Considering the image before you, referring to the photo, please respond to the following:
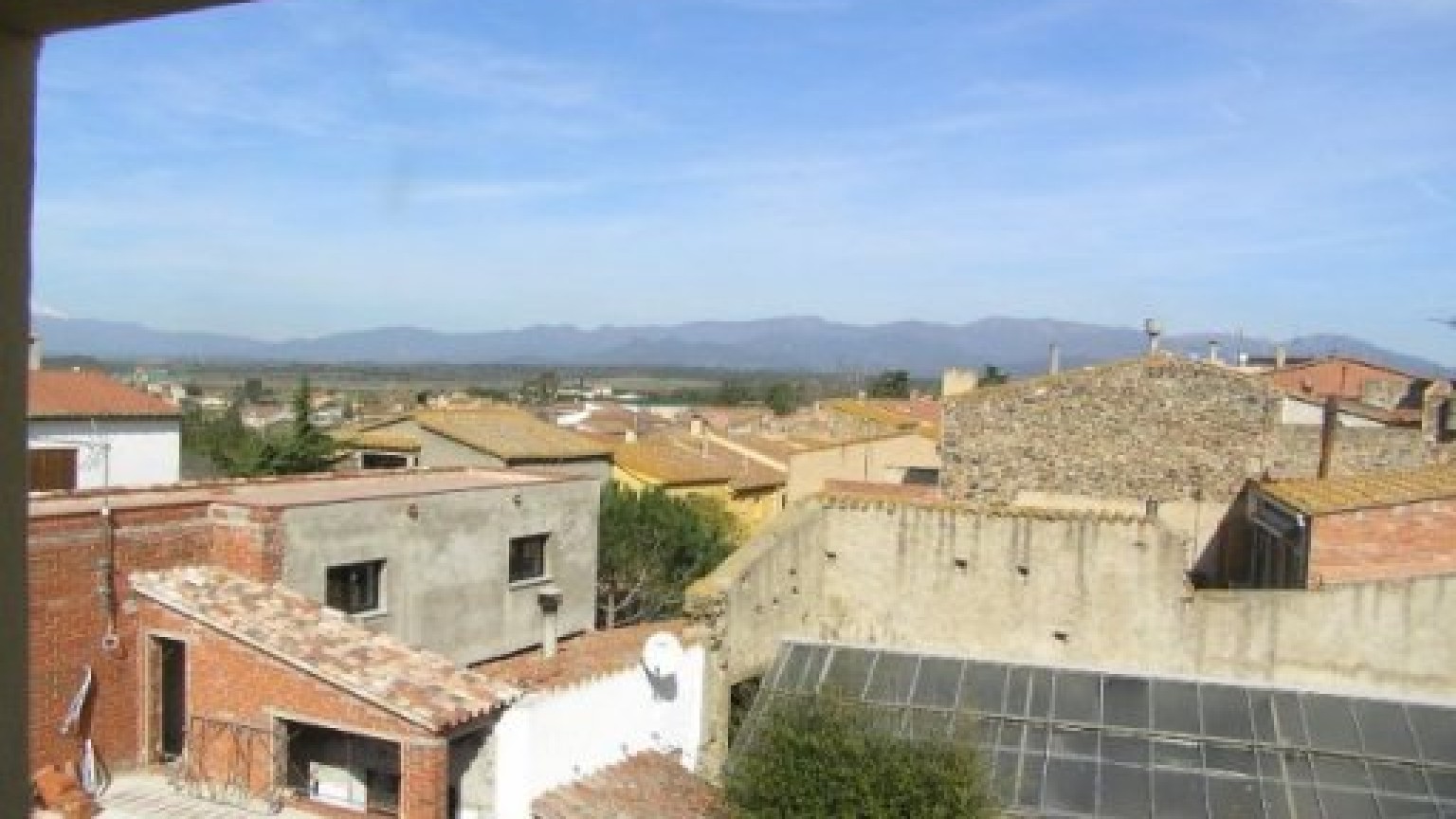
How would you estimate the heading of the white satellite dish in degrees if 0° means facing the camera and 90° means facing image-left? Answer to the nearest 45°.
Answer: approximately 0°

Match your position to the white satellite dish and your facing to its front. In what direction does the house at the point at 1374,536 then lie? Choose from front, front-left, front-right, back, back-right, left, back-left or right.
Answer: left

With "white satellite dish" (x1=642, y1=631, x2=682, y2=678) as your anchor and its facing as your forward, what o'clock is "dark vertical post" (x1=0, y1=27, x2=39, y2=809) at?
The dark vertical post is roughly at 12 o'clock from the white satellite dish.

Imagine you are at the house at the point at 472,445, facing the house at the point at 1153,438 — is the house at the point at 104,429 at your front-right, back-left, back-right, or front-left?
back-right

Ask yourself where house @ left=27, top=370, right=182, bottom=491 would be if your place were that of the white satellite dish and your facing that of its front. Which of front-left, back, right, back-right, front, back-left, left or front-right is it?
back-right

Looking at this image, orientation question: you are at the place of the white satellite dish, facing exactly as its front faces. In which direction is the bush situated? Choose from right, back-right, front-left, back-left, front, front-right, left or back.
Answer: front-left

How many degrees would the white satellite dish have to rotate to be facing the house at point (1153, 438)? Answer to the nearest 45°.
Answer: approximately 135° to its left

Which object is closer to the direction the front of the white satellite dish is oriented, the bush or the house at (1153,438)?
the bush

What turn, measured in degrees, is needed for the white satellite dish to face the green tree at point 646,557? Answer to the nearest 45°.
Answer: approximately 180°

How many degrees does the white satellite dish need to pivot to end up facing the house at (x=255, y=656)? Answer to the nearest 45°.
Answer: approximately 90° to its right
